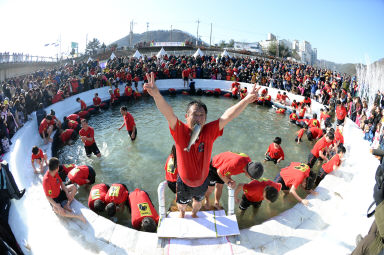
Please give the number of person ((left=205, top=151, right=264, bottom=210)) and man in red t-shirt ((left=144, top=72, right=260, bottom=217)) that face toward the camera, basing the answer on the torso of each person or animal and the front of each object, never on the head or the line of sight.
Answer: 1

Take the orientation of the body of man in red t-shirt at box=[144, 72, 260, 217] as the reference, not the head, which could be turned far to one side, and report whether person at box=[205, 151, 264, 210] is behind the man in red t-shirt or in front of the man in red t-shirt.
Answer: behind
